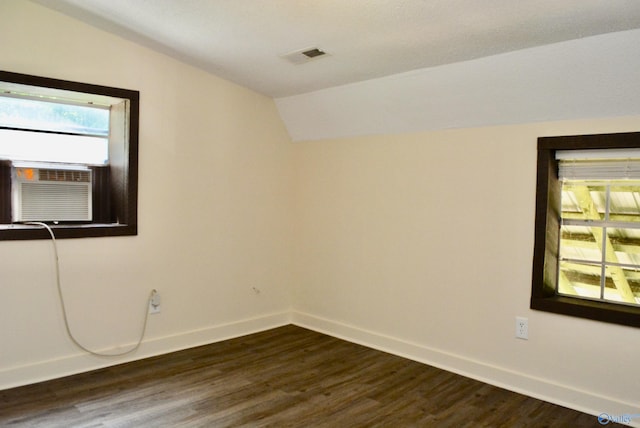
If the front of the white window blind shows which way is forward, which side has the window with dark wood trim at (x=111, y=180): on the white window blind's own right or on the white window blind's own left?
on the white window blind's own right

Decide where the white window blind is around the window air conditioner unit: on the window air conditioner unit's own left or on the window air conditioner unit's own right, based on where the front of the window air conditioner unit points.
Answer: on the window air conditioner unit's own left

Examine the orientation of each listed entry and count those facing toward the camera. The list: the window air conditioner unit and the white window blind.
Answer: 2

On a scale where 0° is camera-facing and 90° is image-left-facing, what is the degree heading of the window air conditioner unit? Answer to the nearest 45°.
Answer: approximately 0°

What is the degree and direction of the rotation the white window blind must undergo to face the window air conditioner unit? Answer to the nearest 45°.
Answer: approximately 45° to its right

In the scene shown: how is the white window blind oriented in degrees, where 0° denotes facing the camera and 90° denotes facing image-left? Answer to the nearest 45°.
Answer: approximately 0°

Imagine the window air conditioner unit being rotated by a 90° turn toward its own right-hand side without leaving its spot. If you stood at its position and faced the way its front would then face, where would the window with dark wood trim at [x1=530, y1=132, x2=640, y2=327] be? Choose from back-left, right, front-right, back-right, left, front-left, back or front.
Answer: back-left
